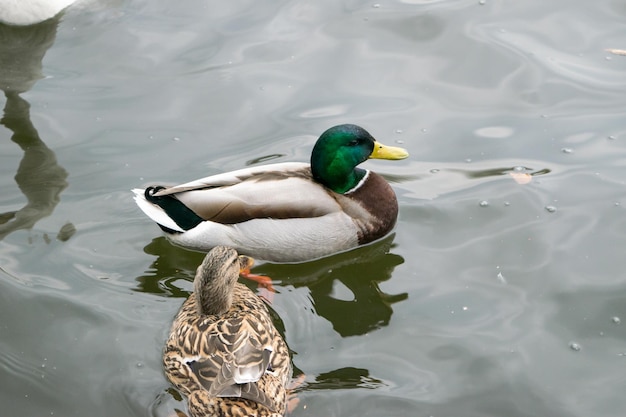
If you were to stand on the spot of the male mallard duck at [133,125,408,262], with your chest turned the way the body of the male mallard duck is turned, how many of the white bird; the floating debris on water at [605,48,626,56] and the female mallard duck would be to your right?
1

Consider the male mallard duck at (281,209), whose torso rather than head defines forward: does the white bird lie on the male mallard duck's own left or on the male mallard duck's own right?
on the male mallard duck's own left

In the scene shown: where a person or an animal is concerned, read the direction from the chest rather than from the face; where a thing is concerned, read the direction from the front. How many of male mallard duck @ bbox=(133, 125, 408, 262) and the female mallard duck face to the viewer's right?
1

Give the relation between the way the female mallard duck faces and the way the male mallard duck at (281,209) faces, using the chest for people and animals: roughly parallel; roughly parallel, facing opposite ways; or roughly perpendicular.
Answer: roughly perpendicular

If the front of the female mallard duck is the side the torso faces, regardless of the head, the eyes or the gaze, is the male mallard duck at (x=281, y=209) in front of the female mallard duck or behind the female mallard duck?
in front

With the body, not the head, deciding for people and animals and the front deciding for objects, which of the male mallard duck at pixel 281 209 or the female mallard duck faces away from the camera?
the female mallard duck

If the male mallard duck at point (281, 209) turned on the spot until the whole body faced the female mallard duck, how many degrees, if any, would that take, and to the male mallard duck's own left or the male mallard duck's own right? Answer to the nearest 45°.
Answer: approximately 90° to the male mallard duck's own right

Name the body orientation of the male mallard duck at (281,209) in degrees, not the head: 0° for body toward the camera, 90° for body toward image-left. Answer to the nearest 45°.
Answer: approximately 270°

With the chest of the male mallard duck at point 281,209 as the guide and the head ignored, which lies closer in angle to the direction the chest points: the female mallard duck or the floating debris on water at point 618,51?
the floating debris on water

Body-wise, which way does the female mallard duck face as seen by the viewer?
away from the camera

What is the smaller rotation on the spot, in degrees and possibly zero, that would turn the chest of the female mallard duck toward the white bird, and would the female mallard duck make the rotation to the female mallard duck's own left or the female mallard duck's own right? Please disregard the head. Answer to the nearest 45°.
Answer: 0° — it already faces it

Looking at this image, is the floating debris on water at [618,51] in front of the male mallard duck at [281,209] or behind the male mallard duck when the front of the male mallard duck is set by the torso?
in front

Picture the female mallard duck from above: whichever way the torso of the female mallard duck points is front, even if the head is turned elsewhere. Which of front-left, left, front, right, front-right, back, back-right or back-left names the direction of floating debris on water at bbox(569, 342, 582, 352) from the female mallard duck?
right
